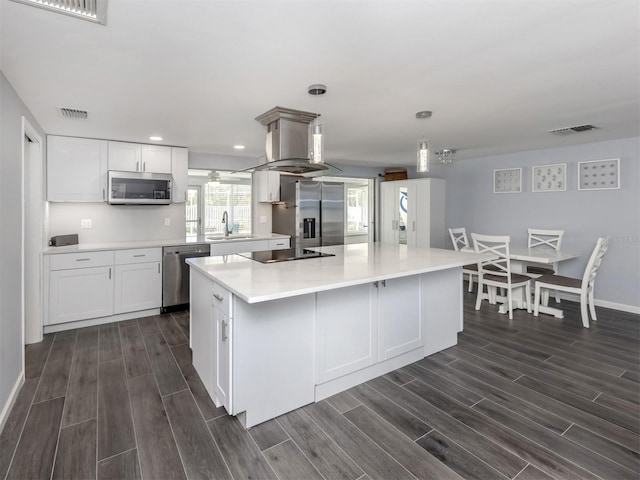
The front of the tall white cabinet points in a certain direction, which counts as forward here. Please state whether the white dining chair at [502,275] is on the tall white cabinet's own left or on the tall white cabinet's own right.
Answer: on the tall white cabinet's own left

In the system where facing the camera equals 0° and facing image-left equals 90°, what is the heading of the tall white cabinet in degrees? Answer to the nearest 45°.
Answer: approximately 45°

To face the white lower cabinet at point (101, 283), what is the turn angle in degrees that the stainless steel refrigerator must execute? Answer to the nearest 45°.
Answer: approximately 90° to its right

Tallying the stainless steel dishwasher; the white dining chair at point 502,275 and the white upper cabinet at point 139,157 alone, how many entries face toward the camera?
2

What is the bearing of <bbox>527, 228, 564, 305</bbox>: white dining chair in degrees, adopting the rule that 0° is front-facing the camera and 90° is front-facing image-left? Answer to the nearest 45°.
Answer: approximately 45°

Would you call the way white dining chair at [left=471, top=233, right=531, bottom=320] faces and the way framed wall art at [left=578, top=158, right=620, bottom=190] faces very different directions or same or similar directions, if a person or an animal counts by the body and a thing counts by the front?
very different directions
